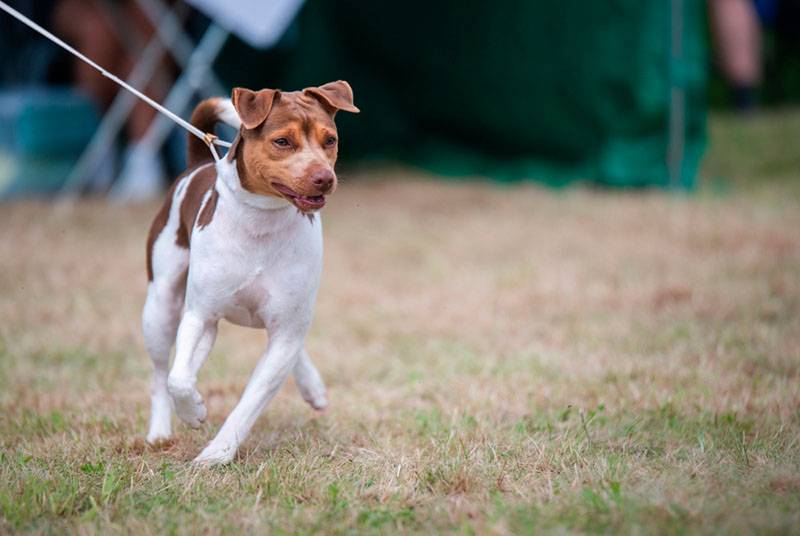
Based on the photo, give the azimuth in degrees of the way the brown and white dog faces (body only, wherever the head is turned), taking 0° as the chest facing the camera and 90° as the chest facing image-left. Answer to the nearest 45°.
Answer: approximately 315°

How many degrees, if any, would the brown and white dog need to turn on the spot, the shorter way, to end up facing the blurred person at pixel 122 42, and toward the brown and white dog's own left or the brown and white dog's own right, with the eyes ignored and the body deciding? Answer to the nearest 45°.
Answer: approximately 135° to the brown and white dog's own left

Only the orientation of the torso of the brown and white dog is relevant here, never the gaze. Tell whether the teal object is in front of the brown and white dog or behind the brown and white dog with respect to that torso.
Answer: behind
